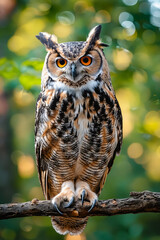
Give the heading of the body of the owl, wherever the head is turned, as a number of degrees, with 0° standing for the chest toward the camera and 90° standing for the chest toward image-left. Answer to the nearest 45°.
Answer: approximately 0°
